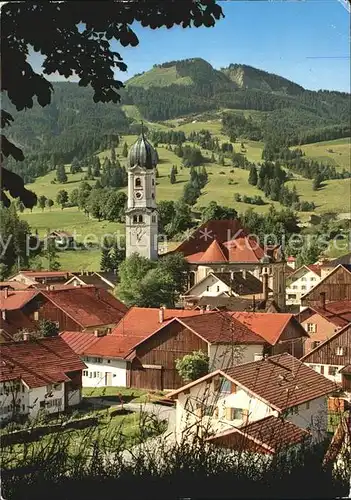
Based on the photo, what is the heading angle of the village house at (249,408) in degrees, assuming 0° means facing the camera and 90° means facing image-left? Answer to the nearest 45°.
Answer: approximately 45°

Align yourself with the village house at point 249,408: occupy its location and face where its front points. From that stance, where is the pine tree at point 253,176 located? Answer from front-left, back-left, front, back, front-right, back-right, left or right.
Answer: back-right

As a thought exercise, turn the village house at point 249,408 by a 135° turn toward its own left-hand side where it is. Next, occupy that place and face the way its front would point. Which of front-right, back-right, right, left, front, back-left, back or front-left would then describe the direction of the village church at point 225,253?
left

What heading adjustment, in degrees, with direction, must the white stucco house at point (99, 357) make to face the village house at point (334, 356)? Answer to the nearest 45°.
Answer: approximately 90° to its left

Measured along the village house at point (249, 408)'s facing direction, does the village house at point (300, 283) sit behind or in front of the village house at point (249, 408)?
behind

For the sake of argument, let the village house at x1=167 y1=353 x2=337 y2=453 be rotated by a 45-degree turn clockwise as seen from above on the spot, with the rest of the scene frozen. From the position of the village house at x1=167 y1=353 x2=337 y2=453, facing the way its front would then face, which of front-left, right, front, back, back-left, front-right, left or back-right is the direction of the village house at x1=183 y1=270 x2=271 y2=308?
right

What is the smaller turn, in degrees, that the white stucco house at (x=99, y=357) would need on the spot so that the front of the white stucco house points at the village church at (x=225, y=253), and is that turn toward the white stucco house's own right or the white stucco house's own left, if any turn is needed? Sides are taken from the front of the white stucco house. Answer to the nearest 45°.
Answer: approximately 180°

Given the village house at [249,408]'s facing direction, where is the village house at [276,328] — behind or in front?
behind

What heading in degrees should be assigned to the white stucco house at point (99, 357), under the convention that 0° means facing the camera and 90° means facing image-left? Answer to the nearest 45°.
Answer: approximately 0°

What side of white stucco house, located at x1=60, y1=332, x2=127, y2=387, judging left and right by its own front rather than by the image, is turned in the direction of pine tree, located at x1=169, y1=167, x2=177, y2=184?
back

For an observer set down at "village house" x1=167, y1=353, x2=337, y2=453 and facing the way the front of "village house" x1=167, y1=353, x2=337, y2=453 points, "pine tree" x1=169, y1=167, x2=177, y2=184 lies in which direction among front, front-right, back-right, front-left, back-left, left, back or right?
back-right

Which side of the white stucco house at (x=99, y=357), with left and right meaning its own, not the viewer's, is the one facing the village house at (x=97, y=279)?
back
